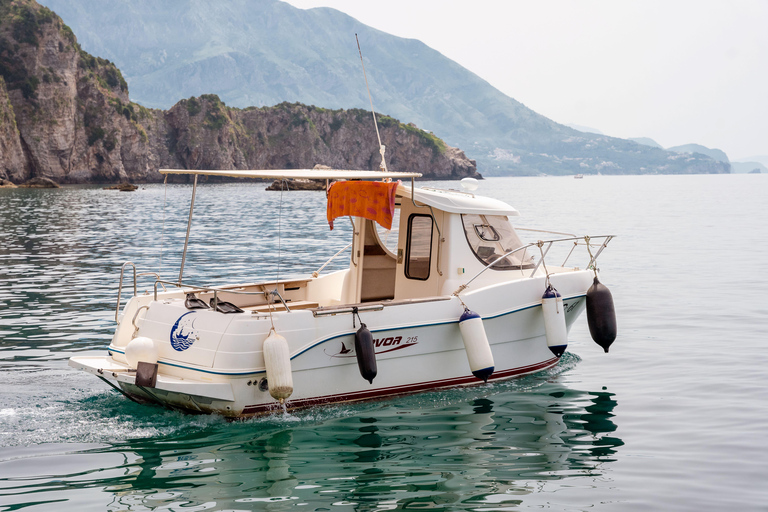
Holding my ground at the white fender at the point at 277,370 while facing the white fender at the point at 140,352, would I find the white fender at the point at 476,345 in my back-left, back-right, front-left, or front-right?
back-right

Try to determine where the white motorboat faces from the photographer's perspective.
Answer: facing away from the viewer and to the right of the viewer
